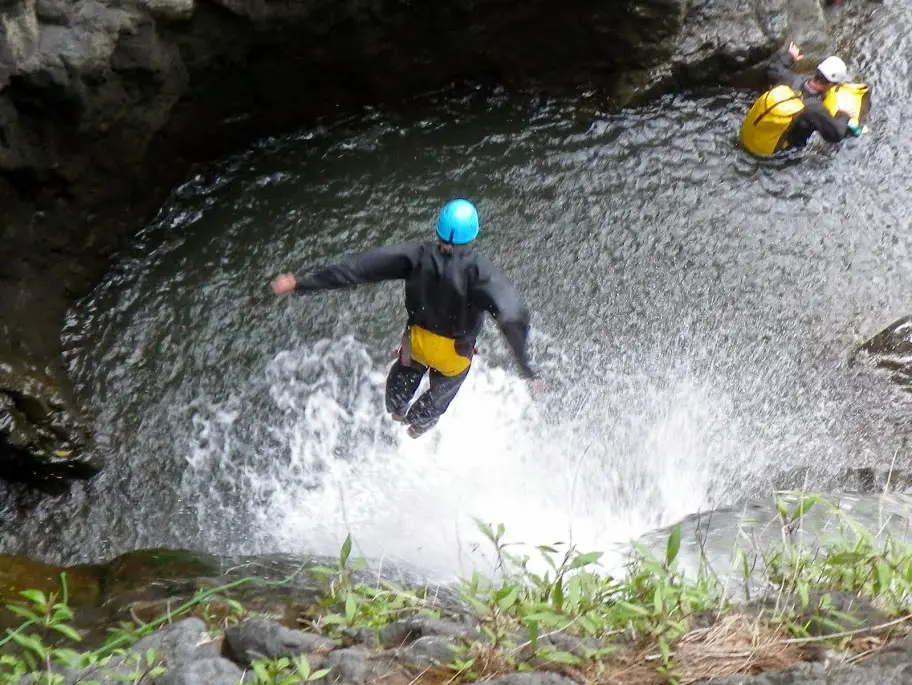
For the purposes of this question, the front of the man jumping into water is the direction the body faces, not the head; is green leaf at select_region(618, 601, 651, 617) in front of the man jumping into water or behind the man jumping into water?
behind

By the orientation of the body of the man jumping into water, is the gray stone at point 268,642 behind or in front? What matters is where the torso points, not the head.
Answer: behind

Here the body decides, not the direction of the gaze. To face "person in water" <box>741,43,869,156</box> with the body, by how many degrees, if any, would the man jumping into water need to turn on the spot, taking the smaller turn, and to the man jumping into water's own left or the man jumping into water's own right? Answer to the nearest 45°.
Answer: approximately 45° to the man jumping into water's own right

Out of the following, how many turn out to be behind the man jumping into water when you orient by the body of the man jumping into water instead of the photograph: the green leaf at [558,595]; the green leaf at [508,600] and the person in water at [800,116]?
2

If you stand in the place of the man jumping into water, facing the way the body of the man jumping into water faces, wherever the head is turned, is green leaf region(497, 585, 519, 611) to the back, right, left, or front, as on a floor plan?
back

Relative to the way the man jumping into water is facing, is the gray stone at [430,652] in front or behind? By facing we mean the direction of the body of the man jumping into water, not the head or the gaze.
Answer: behind

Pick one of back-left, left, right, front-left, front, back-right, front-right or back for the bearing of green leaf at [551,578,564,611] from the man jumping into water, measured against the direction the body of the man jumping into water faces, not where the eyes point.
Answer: back

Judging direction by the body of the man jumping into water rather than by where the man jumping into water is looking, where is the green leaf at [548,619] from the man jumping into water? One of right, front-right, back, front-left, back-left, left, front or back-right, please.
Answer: back

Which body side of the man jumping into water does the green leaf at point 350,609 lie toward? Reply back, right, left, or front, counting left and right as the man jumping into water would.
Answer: back

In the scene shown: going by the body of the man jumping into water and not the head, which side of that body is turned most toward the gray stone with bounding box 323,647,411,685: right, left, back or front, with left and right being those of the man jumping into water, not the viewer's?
back

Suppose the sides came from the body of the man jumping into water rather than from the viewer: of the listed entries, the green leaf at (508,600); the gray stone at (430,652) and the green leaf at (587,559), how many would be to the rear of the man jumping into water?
3

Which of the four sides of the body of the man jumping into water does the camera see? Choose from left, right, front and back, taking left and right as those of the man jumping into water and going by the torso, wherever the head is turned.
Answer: back
